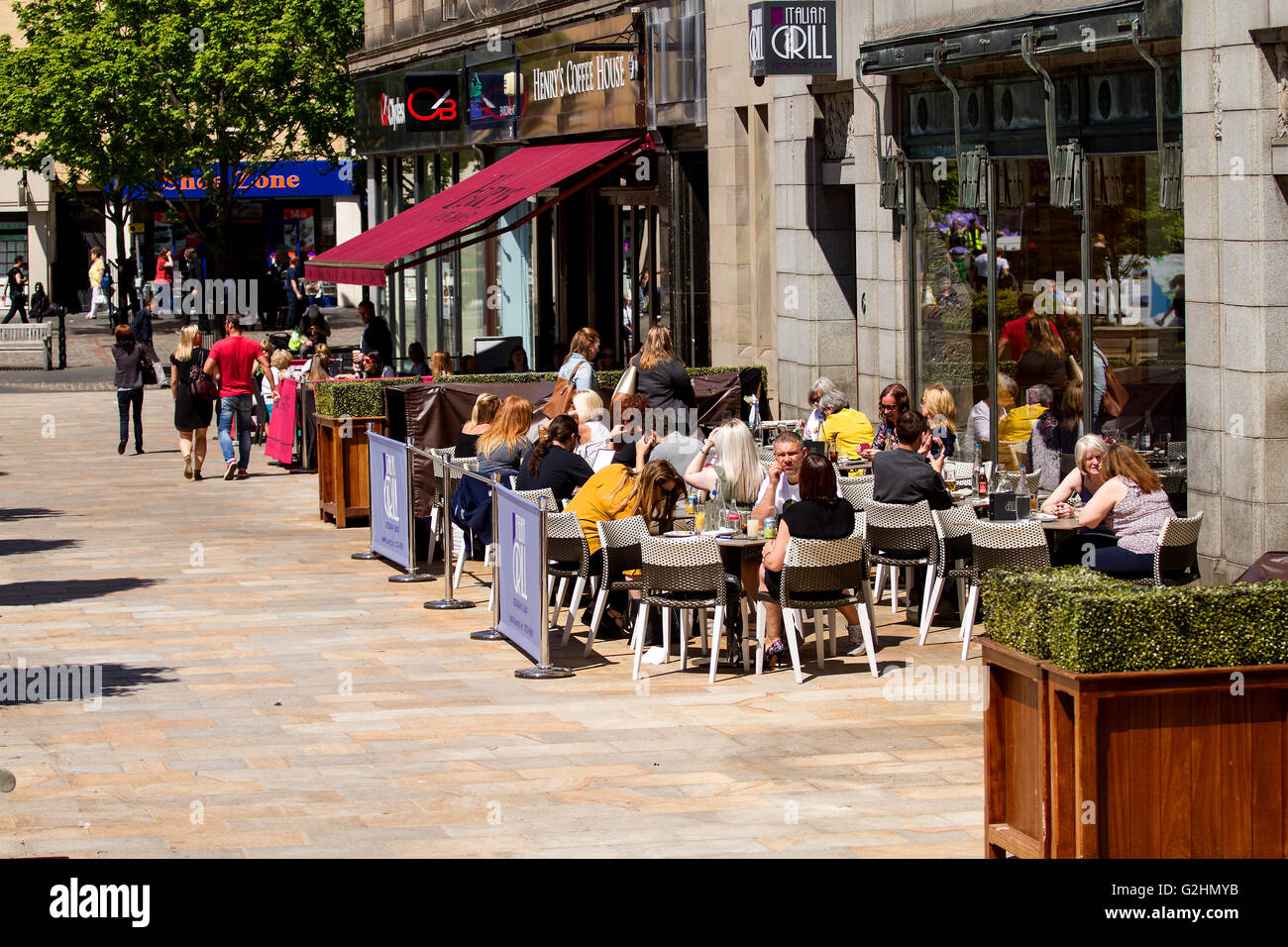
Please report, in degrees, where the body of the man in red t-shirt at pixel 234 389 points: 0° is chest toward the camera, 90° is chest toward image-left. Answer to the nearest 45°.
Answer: approximately 180°

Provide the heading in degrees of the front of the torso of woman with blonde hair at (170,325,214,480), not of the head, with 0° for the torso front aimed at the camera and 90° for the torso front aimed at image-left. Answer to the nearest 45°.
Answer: approximately 180°

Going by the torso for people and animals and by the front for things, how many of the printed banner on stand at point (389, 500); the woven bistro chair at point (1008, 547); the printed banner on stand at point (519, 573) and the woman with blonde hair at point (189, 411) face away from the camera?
2

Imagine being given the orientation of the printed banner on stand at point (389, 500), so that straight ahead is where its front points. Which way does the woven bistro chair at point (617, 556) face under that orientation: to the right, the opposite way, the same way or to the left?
the opposite way

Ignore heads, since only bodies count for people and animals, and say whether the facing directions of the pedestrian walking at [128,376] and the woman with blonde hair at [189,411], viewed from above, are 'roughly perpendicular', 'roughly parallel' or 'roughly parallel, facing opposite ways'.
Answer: roughly parallel

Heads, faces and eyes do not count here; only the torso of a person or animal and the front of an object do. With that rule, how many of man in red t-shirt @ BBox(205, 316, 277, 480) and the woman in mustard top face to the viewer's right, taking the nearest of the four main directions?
1

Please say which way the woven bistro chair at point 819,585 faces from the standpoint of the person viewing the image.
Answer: facing away from the viewer

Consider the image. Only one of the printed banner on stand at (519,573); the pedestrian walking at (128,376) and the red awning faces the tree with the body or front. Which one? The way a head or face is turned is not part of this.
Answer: the pedestrian walking

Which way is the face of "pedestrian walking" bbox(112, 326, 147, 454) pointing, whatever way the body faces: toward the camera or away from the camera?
away from the camera

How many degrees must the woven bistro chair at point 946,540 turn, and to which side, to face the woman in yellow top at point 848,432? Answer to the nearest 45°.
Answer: approximately 45° to its left

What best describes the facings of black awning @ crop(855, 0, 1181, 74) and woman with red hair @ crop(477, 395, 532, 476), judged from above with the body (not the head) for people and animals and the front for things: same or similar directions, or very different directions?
very different directions

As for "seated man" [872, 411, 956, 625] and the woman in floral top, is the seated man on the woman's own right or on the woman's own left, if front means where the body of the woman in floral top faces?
on the woman's own left

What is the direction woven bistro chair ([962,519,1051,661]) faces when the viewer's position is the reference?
facing away from the viewer

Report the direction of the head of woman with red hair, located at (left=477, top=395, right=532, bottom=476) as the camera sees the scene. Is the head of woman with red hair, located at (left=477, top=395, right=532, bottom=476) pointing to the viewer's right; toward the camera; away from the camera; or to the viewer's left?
away from the camera

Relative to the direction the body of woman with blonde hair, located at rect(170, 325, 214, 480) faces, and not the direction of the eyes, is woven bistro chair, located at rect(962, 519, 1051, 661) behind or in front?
behind

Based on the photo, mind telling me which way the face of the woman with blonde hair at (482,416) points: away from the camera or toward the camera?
away from the camera

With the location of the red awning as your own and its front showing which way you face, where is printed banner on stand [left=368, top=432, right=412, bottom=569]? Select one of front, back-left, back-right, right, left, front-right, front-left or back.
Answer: front-left
